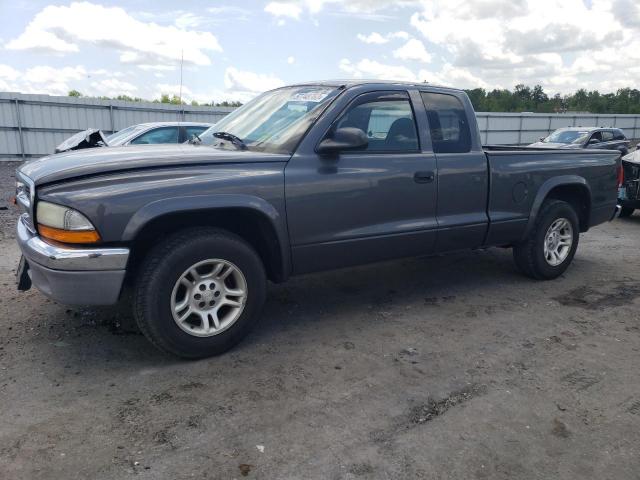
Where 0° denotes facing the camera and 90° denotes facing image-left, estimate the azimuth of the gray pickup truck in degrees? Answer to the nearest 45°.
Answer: approximately 45°

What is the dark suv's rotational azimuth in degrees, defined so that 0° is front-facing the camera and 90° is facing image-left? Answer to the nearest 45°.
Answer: approximately 45°

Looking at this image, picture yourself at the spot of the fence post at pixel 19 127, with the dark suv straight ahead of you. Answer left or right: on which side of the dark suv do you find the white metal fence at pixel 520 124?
left

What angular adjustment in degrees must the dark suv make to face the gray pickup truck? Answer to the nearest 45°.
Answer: approximately 45° to its left

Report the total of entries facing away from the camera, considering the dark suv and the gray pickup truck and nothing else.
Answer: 0

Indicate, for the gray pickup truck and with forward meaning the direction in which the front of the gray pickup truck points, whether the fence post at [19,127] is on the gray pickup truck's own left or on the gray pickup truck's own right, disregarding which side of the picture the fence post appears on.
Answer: on the gray pickup truck's own right

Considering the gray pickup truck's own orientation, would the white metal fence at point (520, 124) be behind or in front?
behind

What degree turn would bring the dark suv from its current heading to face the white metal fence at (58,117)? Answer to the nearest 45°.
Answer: approximately 45° to its right

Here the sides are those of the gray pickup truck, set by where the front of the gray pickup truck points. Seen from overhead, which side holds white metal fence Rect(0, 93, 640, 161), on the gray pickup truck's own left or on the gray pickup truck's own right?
on the gray pickup truck's own right

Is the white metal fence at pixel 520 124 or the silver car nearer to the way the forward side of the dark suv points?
the silver car

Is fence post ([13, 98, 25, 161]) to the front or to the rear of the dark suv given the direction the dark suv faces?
to the front
